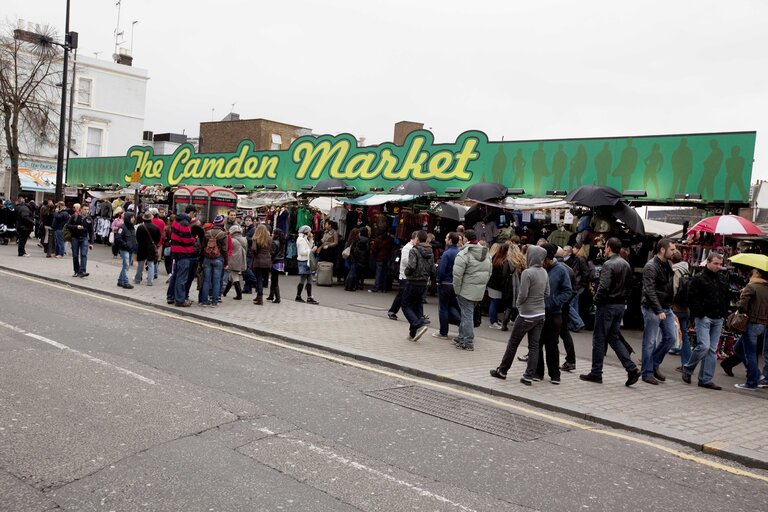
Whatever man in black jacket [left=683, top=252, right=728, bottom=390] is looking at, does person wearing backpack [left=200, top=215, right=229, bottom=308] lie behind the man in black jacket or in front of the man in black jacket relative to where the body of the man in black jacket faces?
behind

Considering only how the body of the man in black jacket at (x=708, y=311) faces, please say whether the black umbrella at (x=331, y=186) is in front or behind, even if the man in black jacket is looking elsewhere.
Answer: behind

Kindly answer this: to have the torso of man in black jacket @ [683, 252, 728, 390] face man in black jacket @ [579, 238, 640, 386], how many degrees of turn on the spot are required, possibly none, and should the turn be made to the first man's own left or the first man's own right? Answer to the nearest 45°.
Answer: approximately 90° to the first man's own right

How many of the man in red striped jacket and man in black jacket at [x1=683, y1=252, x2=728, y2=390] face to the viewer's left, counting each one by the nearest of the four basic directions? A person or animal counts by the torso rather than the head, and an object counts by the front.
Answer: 0

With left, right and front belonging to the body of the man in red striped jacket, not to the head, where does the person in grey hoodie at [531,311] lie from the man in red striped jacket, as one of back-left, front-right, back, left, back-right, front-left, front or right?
front-right

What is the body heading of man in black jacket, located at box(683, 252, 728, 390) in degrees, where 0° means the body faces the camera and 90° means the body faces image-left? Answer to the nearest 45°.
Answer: approximately 315°
